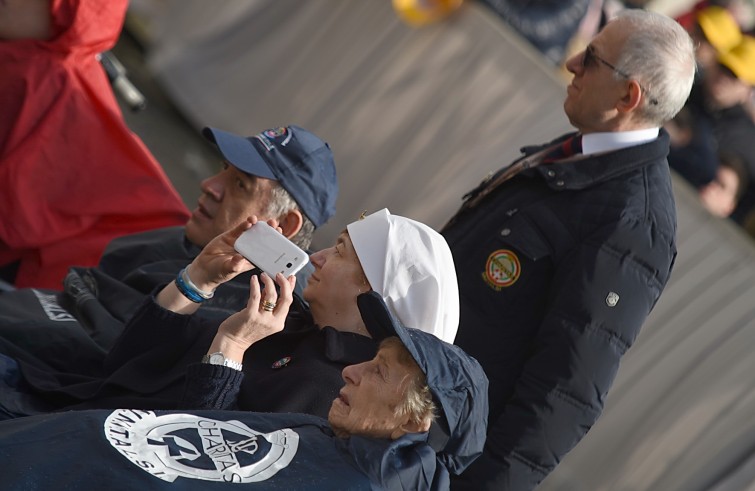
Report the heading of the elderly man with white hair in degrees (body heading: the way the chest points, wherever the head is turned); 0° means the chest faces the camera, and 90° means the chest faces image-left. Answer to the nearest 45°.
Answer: approximately 90°

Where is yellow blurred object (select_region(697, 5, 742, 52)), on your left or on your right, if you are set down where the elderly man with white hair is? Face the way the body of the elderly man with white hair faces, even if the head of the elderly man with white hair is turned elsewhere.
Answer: on your right

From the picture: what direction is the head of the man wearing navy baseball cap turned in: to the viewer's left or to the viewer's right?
to the viewer's left

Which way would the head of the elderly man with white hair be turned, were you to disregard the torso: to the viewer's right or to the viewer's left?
to the viewer's left

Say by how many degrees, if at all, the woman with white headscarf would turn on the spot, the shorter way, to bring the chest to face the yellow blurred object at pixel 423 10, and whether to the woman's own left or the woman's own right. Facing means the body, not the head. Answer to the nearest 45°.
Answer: approximately 90° to the woman's own right

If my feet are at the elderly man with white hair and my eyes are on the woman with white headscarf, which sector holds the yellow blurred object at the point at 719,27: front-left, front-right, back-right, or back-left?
back-right

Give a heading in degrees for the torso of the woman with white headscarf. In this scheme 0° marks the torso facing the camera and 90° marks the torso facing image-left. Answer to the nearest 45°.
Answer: approximately 90°

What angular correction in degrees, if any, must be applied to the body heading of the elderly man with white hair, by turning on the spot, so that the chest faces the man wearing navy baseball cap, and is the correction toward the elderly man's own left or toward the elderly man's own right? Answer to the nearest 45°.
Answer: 0° — they already face them

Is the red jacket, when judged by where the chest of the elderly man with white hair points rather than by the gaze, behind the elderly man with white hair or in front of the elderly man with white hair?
in front
